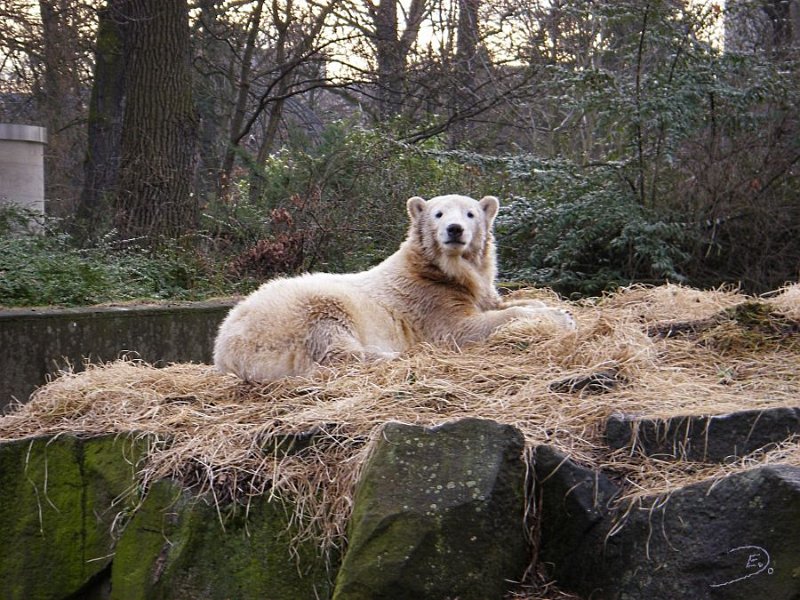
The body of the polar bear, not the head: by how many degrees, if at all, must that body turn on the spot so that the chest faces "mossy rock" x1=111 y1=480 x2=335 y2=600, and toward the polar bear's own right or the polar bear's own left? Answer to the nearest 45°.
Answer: approximately 90° to the polar bear's own right

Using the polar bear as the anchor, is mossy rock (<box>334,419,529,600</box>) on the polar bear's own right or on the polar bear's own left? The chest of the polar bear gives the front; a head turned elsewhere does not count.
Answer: on the polar bear's own right

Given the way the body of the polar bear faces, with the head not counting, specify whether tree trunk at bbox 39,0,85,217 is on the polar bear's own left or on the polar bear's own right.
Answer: on the polar bear's own left

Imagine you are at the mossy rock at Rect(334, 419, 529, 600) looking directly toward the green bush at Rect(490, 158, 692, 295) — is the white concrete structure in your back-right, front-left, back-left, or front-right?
front-left

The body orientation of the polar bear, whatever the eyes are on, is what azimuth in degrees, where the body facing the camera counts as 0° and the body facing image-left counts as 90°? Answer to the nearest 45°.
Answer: approximately 270°

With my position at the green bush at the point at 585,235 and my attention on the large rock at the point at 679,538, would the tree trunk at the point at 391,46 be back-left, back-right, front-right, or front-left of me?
back-right

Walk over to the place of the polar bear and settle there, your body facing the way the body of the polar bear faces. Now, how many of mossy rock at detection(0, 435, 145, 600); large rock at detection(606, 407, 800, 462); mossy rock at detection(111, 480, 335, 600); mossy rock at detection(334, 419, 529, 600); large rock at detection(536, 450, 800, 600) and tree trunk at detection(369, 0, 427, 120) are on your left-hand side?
1

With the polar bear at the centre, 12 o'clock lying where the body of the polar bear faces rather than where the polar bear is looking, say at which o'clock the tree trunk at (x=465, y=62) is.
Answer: The tree trunk is roughly at 9 o'clock from the polar bear.

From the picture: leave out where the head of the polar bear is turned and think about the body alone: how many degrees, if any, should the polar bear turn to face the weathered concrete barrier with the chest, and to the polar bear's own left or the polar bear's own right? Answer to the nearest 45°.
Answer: approximately 180°

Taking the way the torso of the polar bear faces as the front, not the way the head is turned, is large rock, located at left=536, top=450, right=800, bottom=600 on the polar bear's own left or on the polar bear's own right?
on the polar bear's own right

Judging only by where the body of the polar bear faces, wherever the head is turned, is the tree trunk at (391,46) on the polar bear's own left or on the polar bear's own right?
on the polar bear's own left

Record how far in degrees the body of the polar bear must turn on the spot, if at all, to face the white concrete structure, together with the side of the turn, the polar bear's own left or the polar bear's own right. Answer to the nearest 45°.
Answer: approximately 135° to the polar bear's own left

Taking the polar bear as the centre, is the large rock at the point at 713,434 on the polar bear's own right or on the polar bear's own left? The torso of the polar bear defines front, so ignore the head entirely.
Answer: on the polar bear's own right
